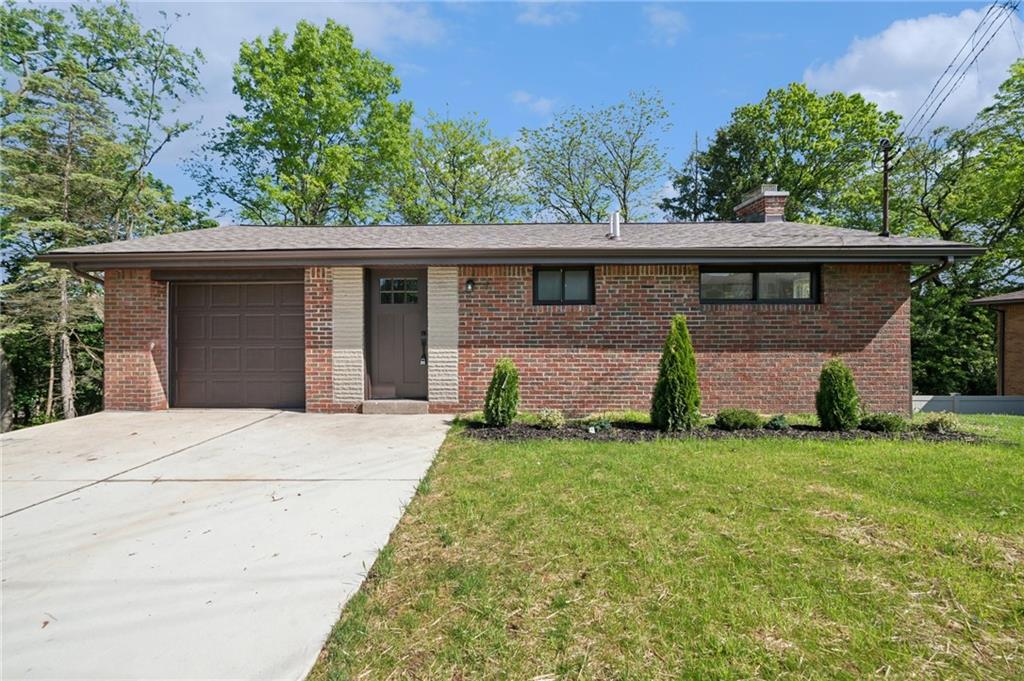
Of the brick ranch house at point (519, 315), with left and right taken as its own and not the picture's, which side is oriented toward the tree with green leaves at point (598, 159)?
back

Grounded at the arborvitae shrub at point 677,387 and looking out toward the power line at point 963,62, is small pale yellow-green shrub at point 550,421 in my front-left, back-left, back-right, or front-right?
back-left

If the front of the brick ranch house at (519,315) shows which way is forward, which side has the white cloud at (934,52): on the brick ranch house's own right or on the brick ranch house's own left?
on the brick ranch house's own left

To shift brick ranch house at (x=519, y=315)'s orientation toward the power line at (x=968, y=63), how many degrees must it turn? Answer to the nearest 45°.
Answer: approximately 90° to its left

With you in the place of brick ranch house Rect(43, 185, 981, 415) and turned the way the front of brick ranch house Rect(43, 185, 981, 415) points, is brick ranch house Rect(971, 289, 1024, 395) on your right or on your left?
on your left

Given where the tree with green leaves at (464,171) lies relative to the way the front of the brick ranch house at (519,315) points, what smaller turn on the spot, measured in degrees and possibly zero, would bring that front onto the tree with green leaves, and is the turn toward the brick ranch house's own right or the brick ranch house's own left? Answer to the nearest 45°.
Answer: approximately 180°

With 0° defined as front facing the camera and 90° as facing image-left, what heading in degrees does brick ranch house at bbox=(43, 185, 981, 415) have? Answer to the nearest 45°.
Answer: approximately 0°

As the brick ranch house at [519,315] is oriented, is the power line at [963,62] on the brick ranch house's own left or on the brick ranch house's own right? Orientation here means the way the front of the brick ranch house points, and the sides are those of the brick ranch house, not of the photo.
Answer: on the brick ranch house's own left
